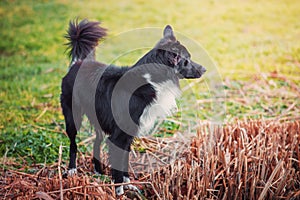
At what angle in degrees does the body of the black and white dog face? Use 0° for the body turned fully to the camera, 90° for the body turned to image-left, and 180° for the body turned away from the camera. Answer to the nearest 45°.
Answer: approximately 315°
